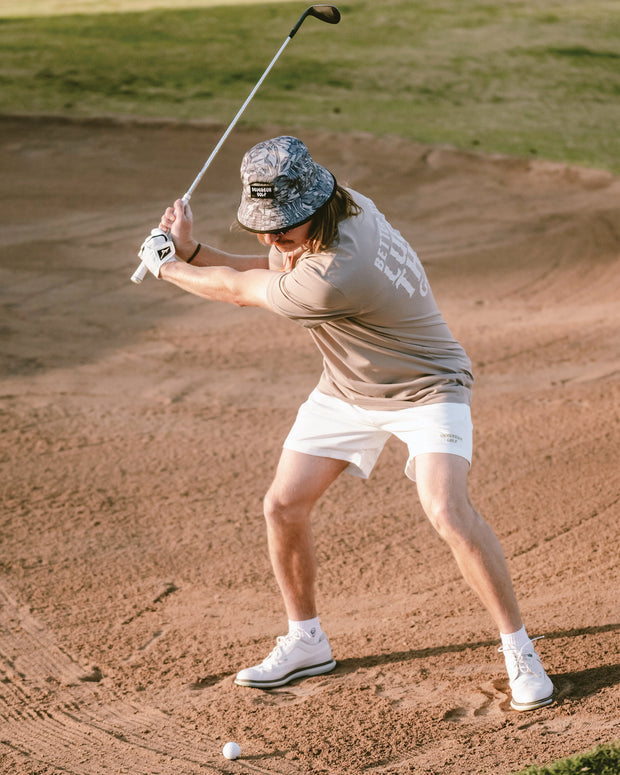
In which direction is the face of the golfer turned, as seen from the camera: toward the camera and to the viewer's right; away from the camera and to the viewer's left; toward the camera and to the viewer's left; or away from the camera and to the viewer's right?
toward the camera and to the viewer's left

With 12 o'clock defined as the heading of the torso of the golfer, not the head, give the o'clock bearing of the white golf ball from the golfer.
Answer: The white golf ball is roughly at 11 o'clock from the golfer.

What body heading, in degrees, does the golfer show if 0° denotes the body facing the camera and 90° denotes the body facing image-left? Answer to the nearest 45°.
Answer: approximately 45°
